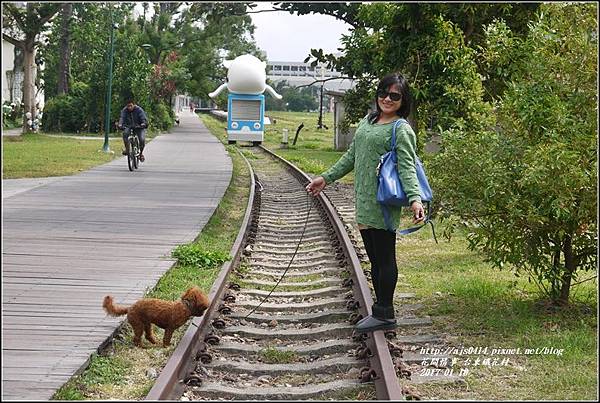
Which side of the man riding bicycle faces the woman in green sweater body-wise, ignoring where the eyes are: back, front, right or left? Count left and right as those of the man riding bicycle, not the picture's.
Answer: front

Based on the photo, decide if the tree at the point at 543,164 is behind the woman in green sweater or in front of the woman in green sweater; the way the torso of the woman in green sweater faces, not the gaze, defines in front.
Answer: behind

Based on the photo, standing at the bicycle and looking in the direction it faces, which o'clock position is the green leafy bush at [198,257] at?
The green leafy bush is roughly at 12 o'clock from the bicycle.

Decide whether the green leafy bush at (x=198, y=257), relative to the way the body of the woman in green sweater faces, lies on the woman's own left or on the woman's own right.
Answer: on the woman's own right

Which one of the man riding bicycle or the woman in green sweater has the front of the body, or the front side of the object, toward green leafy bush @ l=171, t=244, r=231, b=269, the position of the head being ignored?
the man riding bicycle

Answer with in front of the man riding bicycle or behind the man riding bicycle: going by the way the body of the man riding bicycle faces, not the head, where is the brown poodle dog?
in front

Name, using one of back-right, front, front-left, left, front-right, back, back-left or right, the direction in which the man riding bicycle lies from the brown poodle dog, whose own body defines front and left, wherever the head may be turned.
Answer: left

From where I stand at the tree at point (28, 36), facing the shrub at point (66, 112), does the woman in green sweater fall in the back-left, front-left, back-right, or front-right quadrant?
back-right

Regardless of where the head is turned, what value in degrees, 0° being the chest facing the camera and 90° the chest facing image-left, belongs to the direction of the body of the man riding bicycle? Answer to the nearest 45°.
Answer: approximately 0°

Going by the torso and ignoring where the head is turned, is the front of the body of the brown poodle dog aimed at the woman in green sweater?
yes

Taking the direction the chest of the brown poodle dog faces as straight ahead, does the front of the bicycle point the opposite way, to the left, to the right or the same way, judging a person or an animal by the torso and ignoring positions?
to the right

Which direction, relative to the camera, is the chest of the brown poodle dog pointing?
to the viewer's right

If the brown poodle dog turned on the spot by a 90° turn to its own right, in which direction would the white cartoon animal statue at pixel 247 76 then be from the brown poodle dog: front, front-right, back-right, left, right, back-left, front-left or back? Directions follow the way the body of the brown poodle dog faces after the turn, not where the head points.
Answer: back
